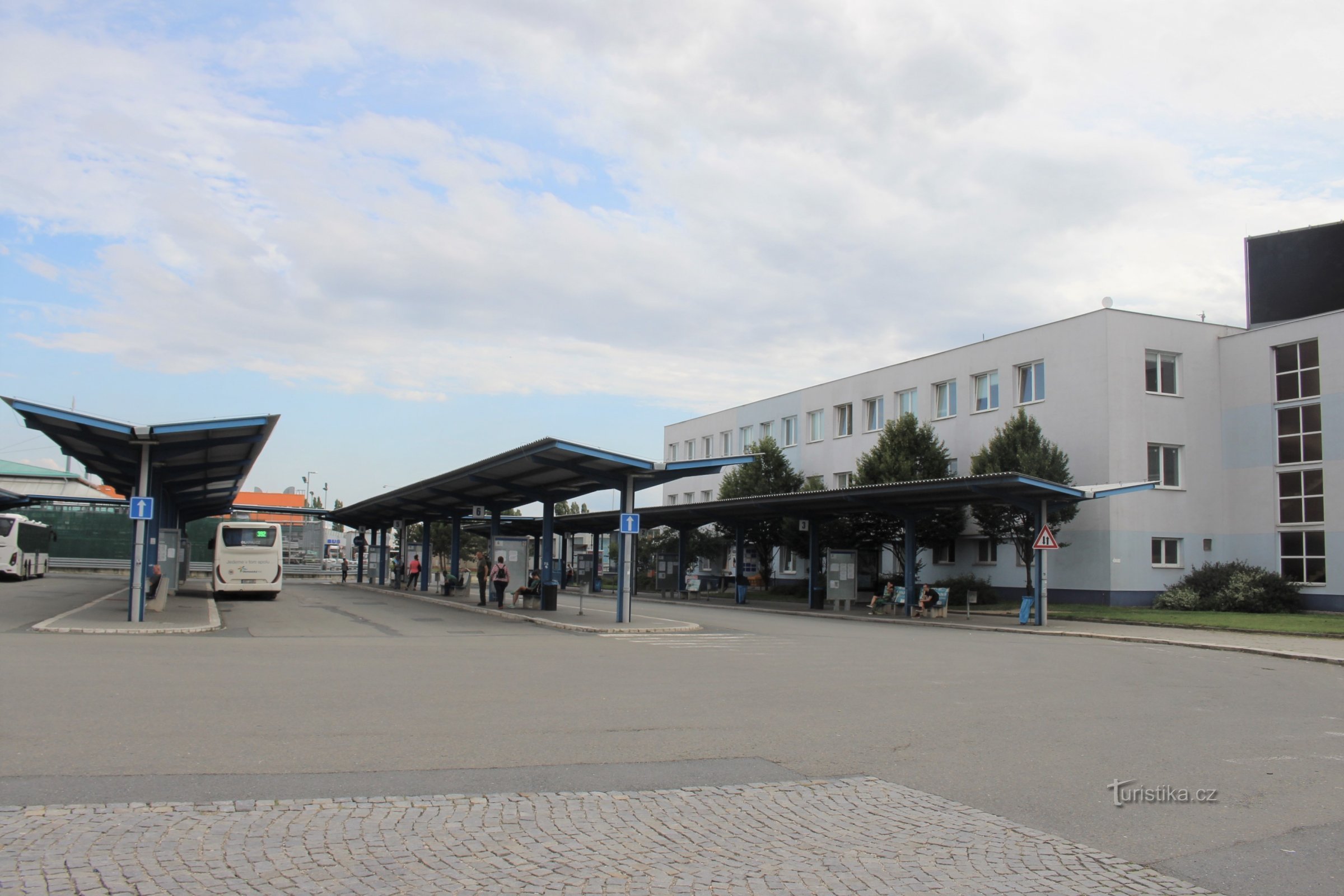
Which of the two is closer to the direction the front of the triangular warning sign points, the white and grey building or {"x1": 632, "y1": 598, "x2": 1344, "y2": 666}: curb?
the curb

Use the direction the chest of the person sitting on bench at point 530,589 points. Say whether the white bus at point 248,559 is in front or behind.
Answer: in front

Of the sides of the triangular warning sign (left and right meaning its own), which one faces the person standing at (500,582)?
right

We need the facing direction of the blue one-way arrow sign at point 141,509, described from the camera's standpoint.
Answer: facing the viewer
